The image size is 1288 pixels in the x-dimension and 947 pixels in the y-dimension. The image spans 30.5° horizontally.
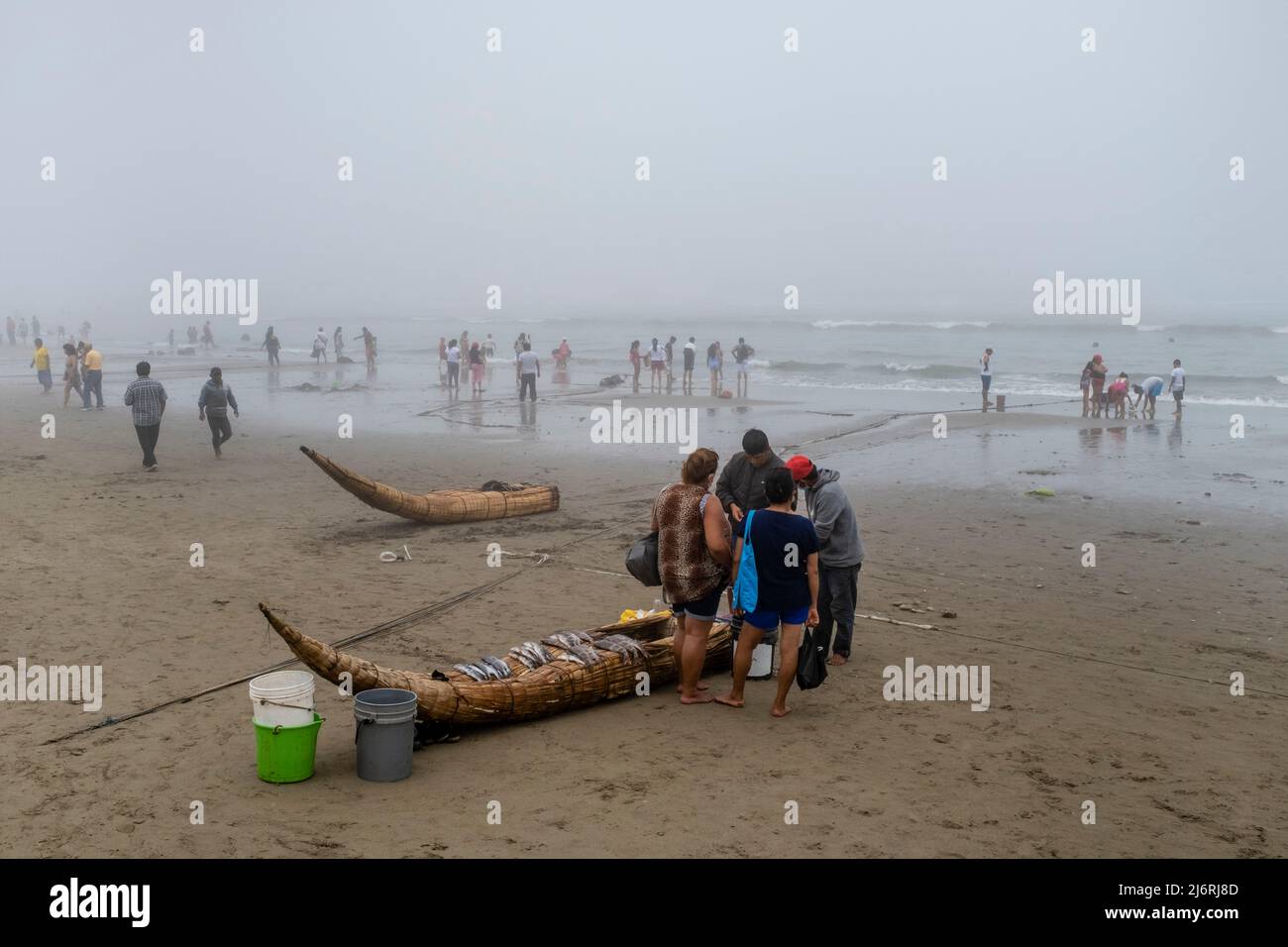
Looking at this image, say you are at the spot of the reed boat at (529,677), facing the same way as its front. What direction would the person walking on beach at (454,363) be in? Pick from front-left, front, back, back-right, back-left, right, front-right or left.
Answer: right

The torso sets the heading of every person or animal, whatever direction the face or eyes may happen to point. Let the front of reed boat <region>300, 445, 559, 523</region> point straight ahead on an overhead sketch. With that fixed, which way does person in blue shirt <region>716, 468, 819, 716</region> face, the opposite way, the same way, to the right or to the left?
to the right

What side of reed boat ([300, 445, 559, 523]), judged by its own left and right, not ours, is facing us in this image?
left

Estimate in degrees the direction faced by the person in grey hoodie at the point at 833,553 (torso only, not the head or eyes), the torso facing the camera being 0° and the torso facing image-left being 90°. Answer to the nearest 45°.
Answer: approximately 90°

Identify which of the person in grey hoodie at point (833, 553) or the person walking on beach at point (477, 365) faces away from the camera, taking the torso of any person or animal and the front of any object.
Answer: the person walking on beach

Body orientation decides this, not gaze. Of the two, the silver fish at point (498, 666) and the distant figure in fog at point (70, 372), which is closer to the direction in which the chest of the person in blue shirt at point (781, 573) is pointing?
the distant figure in fog

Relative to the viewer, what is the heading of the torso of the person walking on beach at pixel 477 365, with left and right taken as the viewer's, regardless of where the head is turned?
facing away from the viewer

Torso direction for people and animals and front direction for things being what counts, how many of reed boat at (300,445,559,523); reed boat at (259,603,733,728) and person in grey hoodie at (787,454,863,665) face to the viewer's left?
3

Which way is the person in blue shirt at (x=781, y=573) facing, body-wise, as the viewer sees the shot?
away from the camera

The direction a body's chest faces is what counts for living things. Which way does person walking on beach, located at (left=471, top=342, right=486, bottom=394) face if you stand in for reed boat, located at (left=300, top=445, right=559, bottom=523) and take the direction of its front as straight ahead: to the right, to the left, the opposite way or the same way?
to the right

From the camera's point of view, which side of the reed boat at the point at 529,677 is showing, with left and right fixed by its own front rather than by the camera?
left

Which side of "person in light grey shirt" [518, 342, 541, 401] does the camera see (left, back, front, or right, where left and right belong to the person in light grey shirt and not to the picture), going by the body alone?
back
